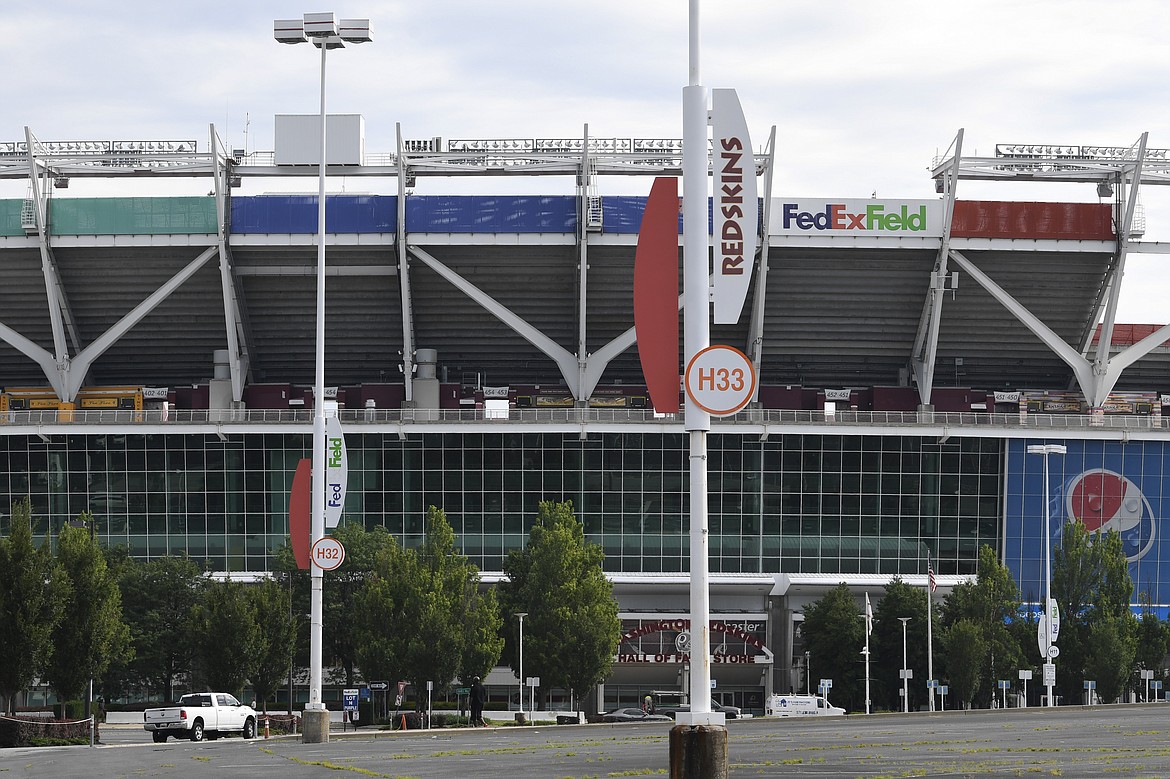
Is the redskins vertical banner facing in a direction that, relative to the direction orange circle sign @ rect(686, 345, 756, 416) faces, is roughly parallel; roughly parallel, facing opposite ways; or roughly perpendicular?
roughly parallel

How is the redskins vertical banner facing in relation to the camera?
toward the camera

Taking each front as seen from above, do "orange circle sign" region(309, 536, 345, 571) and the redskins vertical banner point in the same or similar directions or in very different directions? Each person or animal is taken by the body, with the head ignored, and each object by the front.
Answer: same or similar directions

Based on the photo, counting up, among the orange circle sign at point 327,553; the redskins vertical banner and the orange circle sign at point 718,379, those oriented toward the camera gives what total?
3

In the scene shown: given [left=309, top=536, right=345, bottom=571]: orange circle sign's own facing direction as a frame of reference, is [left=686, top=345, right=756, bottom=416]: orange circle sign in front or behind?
in front

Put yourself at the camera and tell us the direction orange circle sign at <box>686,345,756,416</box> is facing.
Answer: facing the viewer

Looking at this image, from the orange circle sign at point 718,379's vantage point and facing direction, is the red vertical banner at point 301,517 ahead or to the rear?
to the rear

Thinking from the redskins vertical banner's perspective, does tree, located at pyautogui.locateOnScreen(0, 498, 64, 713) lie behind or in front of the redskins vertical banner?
behind
